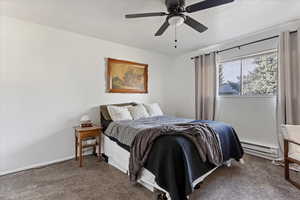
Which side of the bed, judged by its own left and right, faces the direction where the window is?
left

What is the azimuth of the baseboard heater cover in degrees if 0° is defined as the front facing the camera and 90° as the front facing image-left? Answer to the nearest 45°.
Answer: approximately 45°

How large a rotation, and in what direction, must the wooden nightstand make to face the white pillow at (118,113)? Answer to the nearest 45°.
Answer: approximately 45° to its left

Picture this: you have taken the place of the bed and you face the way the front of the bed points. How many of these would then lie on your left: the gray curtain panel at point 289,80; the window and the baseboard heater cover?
3

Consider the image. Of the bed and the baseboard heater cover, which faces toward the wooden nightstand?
the baseboard heater cover

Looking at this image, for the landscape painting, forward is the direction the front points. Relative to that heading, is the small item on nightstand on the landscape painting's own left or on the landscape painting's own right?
on the landscape painting's own right

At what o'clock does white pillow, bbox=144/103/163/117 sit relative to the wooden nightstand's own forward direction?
The white pillow is roughly at 10 o'clock from the wooden nightstand.

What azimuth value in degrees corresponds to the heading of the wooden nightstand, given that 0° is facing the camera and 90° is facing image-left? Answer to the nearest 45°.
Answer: approximately 315°
